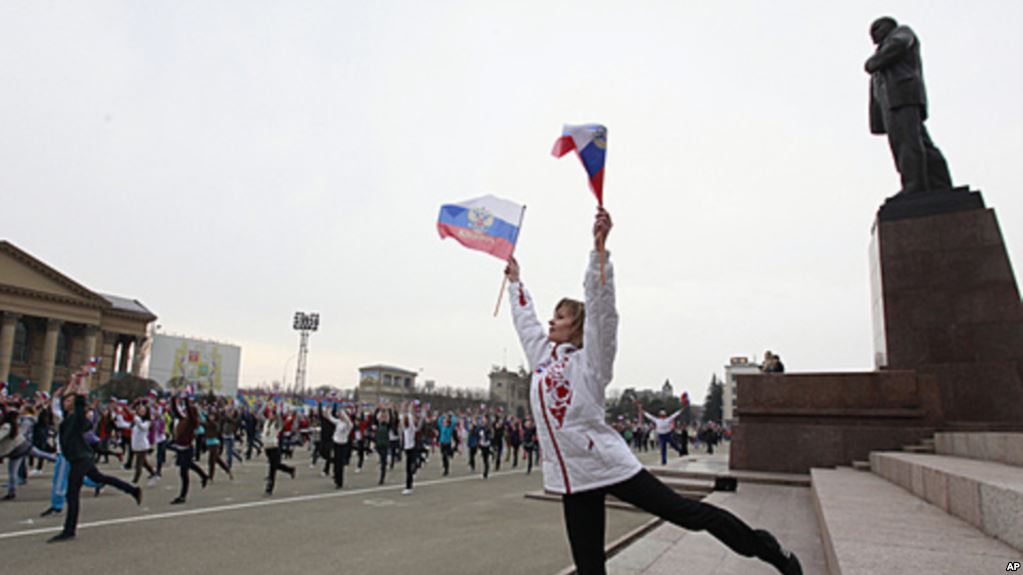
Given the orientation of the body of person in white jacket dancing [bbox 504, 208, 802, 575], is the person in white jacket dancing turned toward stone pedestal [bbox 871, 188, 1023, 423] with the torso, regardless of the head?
no

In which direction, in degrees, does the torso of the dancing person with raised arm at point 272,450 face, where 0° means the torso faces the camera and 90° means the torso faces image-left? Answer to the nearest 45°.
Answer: approximately 45°

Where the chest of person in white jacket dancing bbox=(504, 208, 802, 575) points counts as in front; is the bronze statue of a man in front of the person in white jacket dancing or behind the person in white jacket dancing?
behind

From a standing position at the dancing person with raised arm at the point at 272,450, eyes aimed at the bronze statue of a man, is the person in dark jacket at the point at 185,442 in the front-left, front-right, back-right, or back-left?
back-right

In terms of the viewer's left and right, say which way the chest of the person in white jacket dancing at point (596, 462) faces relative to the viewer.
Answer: facing the viewer and to the left of the viewer

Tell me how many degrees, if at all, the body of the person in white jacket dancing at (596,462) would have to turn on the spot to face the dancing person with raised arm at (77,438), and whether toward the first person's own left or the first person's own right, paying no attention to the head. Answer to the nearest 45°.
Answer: approximately 90° to the first person's own right

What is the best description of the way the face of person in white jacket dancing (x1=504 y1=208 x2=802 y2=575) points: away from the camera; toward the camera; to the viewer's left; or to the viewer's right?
to the viewer's left

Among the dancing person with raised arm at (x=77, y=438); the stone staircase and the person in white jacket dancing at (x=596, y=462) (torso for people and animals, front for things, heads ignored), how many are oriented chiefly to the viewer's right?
0

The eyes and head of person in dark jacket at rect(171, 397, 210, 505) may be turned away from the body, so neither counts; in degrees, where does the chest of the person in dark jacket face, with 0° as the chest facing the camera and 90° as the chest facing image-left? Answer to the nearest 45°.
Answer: approximately 45°

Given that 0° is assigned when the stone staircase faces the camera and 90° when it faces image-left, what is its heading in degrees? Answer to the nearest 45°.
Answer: approximately 45°

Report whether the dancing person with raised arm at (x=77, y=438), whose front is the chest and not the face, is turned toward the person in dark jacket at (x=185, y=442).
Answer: no

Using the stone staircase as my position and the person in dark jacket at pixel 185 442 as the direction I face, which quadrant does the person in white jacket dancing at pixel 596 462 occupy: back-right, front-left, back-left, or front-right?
front-left

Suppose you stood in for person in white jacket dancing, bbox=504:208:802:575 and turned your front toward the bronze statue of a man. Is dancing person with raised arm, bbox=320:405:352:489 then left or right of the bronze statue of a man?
left

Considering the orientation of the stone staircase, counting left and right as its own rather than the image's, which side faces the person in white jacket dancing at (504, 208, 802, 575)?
front

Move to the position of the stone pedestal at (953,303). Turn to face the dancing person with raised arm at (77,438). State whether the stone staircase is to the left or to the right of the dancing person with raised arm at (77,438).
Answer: left
